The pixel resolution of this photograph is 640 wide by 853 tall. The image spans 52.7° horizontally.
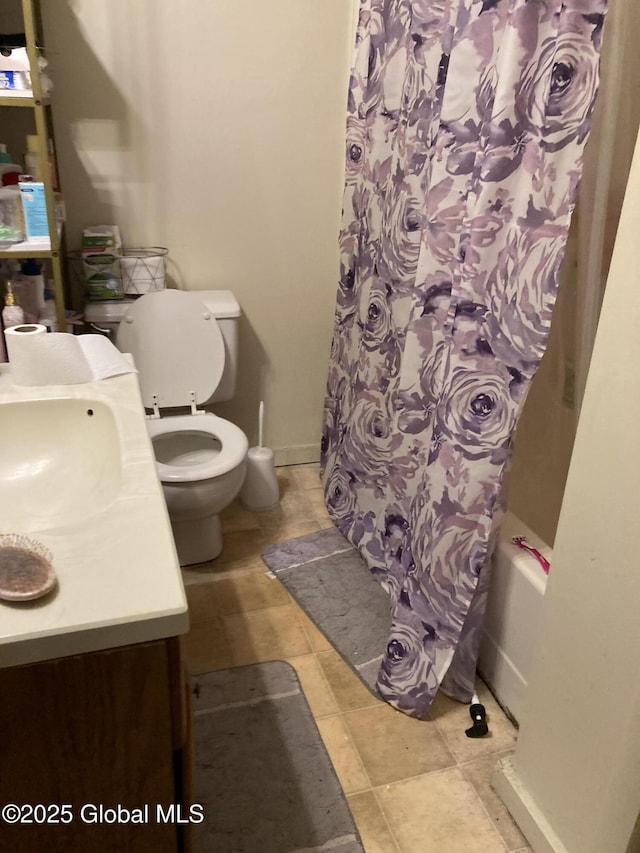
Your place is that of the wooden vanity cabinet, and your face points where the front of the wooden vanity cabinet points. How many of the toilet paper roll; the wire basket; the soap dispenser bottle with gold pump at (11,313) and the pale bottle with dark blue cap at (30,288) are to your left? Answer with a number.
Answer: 4

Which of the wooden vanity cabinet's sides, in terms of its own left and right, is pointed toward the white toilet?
left

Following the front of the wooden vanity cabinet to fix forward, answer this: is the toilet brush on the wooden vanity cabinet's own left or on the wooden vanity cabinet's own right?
on the wooden vanity cabinet's own left

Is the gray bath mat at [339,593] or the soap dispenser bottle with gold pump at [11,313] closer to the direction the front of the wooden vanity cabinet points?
the gray bath mat

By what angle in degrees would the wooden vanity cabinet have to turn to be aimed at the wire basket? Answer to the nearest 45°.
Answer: approximately 90° to its left

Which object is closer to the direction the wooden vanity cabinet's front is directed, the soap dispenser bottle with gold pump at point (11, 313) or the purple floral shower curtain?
the purple floral shower curtain

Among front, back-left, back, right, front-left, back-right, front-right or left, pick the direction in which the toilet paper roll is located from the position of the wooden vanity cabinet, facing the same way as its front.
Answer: left

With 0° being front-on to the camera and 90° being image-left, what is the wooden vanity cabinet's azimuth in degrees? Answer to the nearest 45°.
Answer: approximately 270°

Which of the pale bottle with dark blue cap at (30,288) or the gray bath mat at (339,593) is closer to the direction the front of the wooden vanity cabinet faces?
the gray bath mat

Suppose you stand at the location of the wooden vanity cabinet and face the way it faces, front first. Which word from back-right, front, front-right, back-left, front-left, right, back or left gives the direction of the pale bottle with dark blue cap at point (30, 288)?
left

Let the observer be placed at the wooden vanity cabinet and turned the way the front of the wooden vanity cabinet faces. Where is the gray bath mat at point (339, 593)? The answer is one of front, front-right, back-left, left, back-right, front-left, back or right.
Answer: front-left
